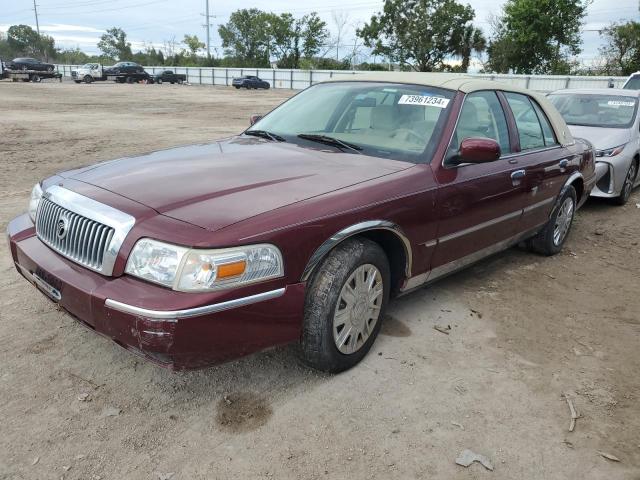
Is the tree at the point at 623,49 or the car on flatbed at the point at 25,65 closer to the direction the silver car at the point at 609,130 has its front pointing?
the car on flatbed

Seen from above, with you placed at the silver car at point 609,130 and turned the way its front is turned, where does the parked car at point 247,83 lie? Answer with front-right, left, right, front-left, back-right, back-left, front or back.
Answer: right

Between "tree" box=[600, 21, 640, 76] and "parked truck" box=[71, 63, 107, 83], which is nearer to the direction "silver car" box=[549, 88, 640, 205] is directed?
the parked truck

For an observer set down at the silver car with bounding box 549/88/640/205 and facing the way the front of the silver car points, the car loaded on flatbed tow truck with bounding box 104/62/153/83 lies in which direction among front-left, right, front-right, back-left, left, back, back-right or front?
right

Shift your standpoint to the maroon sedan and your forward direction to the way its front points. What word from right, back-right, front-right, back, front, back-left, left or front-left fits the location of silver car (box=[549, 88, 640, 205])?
back

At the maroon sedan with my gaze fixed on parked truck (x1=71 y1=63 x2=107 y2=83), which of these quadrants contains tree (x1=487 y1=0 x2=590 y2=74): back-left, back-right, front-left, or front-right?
front-right

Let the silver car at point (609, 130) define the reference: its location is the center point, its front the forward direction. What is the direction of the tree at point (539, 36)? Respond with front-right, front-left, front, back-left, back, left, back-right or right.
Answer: back-right

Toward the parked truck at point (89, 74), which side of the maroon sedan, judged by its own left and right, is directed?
right

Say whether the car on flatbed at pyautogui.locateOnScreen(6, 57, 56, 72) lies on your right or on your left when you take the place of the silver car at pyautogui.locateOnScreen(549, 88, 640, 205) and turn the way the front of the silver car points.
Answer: on your right

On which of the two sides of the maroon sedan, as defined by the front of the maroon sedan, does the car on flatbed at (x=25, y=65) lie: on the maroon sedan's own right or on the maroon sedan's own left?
on the maroon sedan's own right

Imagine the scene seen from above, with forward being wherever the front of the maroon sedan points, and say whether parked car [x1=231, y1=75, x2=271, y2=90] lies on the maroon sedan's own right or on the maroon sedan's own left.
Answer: on the maroon sedan's own right

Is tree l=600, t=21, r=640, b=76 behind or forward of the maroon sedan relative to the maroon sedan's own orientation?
behind

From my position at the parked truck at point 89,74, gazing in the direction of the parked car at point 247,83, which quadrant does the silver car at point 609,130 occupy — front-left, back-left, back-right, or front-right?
front-right

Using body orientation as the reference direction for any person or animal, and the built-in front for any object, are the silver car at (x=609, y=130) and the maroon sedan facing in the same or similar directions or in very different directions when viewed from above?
same or similar directions

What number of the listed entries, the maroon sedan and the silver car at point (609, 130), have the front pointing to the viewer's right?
0

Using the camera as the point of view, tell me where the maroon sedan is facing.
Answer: facing the viewer and to the left of the viewer
